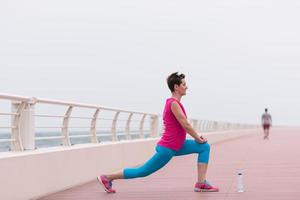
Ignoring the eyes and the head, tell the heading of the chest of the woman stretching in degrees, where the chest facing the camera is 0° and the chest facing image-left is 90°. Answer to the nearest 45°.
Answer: approximately 270°

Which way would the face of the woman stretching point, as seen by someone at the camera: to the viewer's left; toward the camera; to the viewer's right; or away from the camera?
to the viewer's right

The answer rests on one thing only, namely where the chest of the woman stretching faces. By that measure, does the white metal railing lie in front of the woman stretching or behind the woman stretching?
behind
